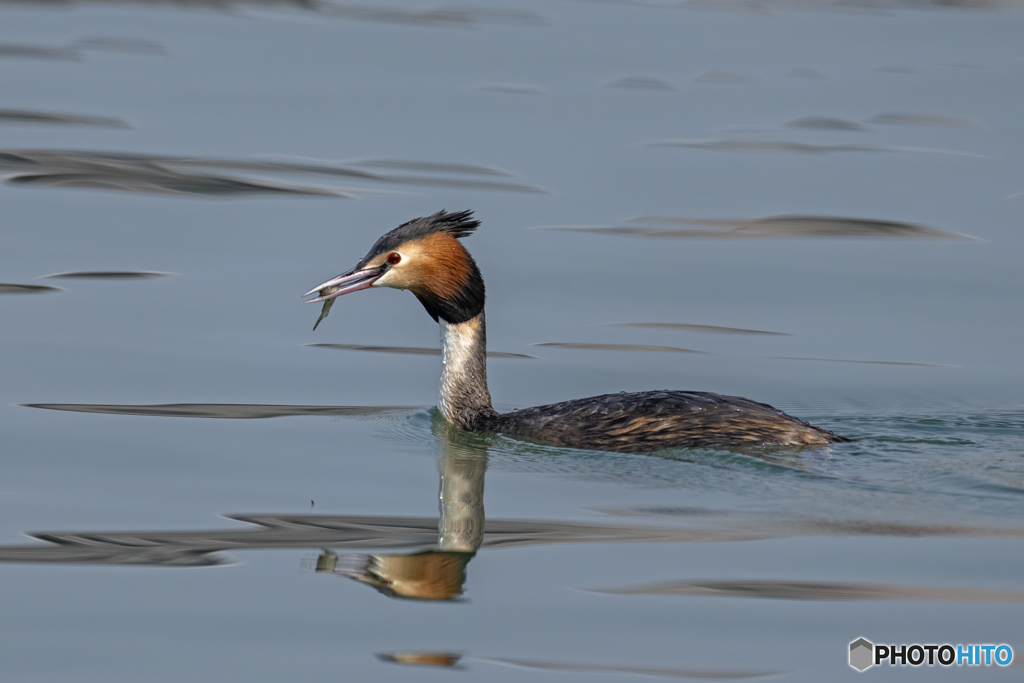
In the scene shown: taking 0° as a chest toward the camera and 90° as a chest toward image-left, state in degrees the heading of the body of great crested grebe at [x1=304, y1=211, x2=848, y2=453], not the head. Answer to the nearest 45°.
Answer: approximately 90°
